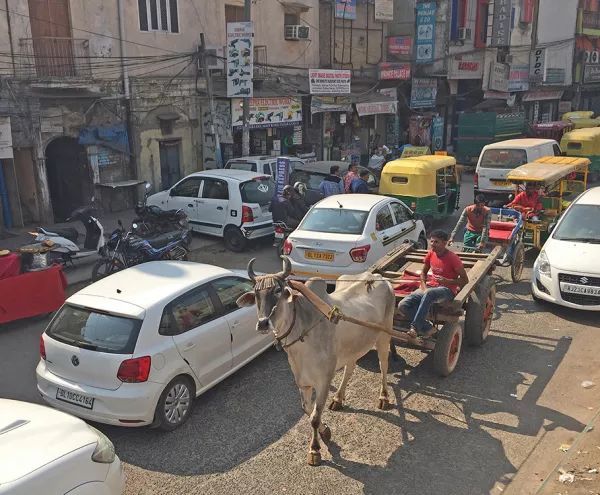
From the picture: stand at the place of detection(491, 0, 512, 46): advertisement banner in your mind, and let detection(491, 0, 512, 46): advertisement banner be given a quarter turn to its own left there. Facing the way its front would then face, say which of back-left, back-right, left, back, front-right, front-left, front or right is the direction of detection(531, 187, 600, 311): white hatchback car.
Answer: right

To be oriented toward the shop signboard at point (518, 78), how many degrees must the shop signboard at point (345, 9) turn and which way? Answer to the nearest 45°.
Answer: approximately 135° to its left

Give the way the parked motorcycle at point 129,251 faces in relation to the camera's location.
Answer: facing the viewer and to the left of the viewer

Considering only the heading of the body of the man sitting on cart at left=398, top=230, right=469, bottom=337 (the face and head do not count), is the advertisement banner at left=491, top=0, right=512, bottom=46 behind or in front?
behind

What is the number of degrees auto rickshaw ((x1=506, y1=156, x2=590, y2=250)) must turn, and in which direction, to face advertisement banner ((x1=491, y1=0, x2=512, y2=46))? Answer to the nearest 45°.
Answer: approximately 135° to its right

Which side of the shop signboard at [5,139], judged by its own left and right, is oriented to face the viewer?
front

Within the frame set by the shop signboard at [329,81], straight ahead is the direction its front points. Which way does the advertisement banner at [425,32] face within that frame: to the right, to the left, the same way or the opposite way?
the same way

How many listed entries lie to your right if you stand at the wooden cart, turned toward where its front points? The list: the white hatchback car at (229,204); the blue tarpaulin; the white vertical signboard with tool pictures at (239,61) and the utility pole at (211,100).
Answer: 4

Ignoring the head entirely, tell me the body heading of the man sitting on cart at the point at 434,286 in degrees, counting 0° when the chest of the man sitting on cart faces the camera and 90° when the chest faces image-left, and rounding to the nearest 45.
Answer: approximately 45°

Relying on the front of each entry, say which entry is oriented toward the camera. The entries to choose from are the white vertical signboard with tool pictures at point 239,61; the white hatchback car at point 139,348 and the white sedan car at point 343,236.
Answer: the white vertical signboard with tool pictures

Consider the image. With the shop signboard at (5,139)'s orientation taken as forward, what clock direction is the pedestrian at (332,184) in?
The pedestrian is roughly at 10 o'clock from the shop signboard.

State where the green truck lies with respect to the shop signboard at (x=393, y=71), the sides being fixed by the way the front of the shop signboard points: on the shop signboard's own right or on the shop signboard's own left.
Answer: on the shop signboard's own left

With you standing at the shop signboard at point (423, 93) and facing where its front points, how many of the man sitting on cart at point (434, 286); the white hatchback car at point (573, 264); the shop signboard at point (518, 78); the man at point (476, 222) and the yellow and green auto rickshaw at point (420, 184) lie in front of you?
4

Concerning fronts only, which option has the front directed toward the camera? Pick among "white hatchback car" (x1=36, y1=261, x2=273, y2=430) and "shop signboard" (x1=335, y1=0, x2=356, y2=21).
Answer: the shop signboard

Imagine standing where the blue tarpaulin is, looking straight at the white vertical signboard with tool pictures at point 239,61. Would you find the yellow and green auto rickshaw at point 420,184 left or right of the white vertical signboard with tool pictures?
right

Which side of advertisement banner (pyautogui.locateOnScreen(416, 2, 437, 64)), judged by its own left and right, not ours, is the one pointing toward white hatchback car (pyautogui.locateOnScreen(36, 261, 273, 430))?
front

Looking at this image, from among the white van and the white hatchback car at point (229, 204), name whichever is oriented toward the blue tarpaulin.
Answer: the white hatchback car

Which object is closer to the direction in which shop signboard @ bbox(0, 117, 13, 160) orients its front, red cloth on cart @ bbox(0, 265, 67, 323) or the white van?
the red cloth on cart

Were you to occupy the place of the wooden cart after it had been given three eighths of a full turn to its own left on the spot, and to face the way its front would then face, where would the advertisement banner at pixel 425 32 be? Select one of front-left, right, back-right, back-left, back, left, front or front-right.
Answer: left

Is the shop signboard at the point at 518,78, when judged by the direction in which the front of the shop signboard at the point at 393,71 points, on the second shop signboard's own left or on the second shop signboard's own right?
on the second shop signboard's own left

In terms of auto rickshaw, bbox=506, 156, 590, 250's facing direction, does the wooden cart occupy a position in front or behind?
in front
